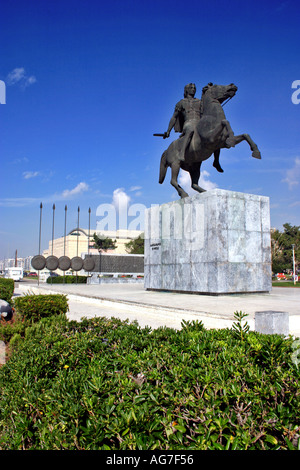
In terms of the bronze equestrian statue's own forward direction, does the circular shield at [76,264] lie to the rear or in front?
to the rear

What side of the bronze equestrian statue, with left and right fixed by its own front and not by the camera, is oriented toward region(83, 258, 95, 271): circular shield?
back

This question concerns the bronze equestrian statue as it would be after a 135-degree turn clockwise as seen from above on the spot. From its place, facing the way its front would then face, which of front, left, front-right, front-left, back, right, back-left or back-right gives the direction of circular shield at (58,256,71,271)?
front-right

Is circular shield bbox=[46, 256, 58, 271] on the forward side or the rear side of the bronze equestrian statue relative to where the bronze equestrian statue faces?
on the rear side

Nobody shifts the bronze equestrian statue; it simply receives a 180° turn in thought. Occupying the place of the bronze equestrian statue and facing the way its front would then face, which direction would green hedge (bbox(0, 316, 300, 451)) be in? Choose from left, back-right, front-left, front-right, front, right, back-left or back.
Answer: back-left

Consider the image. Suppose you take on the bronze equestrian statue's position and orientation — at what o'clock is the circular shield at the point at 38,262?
The circular shield is roughly at 6 o'clock from the bronze equestrian statue.
